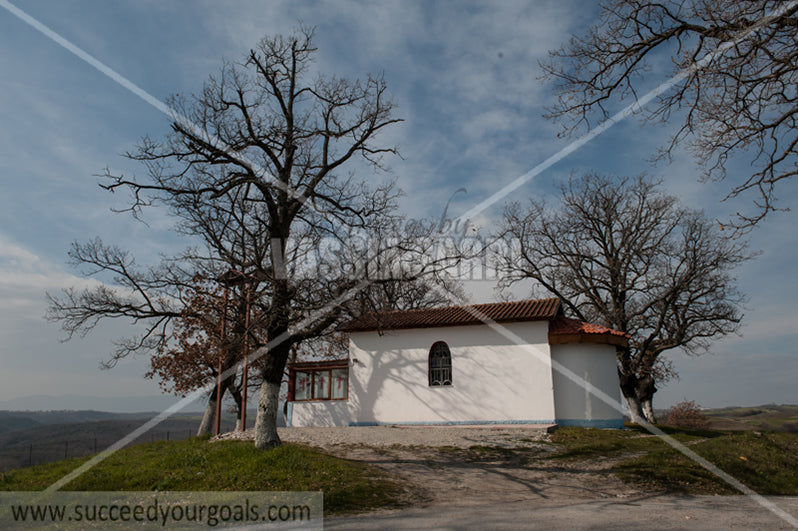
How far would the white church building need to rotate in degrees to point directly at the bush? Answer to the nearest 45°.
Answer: approximately 135° to its right

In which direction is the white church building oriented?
to the viewer's left
